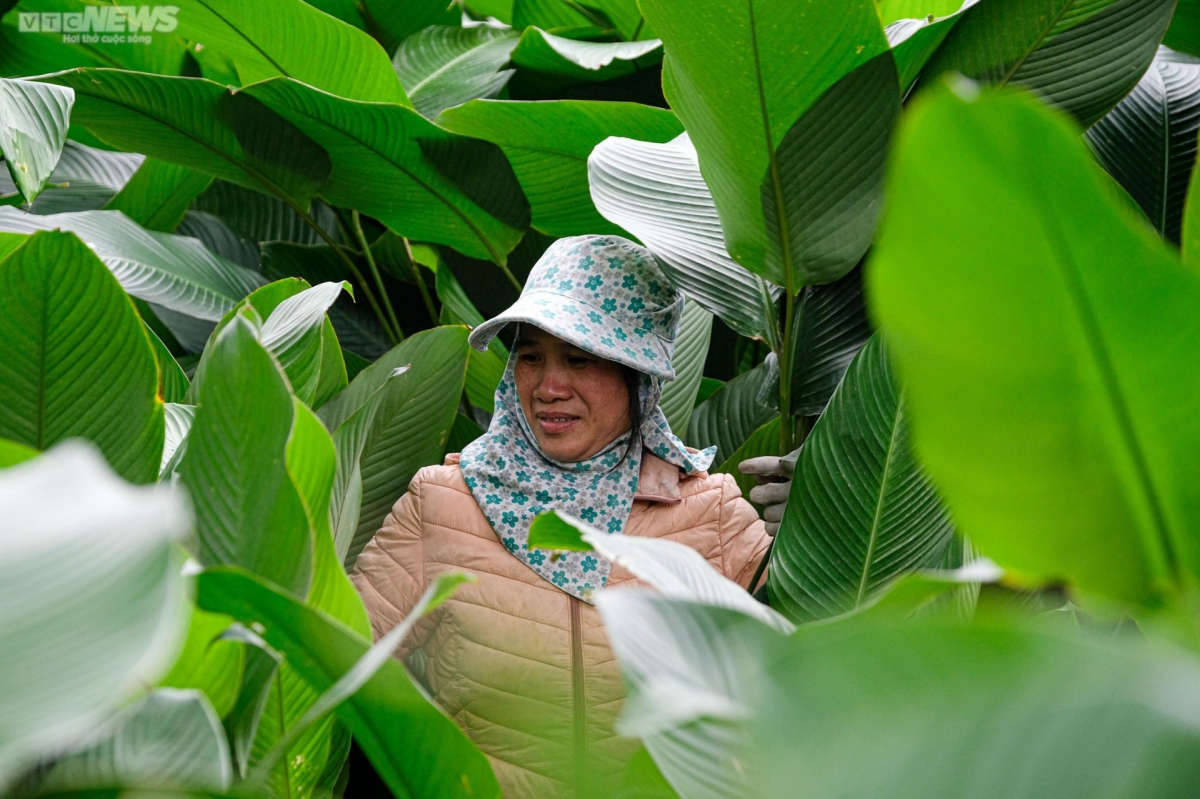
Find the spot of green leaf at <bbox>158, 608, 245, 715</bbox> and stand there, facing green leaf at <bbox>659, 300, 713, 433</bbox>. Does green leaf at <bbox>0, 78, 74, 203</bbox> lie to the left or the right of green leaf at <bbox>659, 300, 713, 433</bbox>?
left

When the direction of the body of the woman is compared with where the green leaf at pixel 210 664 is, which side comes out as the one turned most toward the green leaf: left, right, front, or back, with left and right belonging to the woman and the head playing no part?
front

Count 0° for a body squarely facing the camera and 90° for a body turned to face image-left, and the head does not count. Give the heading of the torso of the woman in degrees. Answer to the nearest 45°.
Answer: approximately 0°

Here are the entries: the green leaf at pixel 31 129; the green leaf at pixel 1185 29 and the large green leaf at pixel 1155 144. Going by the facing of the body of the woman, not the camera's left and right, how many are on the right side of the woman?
1
